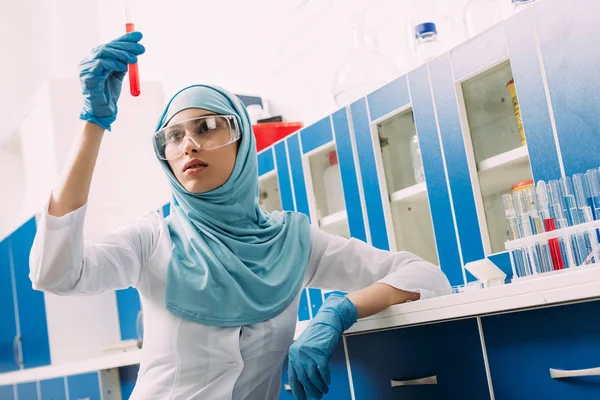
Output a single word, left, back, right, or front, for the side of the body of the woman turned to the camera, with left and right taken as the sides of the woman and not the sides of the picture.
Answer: front

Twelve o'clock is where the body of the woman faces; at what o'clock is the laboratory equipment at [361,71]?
The laboratory equipment is roughly at 7 o'clock from the woman.

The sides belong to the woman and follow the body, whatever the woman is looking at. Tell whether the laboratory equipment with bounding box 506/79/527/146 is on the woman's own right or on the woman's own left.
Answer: on the woman's own left

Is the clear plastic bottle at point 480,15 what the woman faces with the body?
no

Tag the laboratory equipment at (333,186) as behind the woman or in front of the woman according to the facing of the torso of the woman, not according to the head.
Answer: behind

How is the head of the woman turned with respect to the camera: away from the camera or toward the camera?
toward the camera

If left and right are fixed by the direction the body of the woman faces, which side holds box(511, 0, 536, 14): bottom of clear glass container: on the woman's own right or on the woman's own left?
on the woman's own left

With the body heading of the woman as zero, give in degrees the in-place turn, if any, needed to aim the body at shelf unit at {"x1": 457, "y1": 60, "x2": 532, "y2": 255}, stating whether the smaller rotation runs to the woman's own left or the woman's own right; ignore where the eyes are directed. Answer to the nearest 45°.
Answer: approximately 90° to the woman's own left

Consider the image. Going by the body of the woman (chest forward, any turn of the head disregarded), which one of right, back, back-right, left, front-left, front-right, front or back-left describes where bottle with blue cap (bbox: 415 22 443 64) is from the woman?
back-left

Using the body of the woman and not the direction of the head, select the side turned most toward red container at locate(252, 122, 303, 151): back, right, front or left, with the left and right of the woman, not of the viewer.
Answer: back

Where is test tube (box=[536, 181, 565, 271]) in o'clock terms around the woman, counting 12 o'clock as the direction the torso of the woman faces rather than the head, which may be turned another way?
The test tube is roughly at 9 o'clock from the woman.
